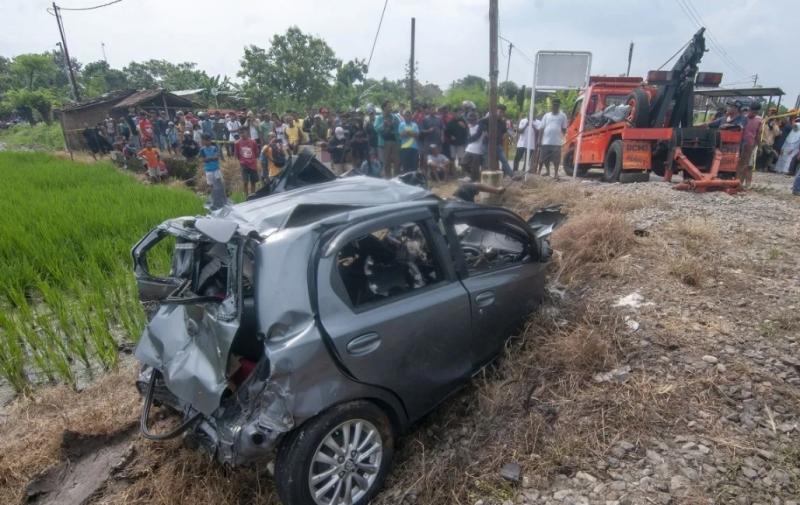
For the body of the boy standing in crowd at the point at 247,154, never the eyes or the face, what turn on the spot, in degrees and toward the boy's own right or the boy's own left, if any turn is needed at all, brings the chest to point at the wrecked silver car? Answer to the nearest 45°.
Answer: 0° — they already face it

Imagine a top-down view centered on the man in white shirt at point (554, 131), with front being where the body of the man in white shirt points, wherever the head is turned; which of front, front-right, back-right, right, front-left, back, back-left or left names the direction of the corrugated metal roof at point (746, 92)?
back-left

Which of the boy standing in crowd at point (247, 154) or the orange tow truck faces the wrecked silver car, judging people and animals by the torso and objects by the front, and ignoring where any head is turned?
the boy standing in crowd

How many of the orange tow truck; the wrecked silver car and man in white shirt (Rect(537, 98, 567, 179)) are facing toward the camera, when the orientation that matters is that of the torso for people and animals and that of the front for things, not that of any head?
1

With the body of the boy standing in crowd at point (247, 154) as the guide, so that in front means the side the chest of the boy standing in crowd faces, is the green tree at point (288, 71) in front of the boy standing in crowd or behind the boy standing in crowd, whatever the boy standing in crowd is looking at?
behind

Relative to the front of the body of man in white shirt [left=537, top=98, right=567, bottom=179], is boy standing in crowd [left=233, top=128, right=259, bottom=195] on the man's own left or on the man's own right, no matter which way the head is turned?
on the man's own right

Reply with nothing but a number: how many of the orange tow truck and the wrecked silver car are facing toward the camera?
0

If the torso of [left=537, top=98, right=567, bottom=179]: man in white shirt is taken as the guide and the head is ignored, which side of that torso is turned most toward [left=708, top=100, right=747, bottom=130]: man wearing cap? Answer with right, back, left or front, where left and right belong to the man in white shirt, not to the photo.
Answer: left

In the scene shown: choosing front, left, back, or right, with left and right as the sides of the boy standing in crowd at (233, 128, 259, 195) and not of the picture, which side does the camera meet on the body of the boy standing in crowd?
front

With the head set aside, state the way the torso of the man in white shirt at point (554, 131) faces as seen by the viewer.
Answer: toward the camera

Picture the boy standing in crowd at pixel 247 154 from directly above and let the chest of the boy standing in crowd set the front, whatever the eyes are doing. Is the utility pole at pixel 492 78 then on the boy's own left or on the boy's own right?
on the boy's own left

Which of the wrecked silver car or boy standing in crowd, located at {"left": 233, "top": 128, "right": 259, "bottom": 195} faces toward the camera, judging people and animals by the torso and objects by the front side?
the boy standing in crowd
